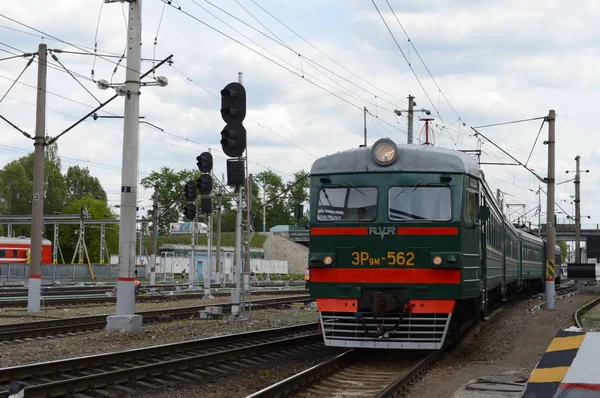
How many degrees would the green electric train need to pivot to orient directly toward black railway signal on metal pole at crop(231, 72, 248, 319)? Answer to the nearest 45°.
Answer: approximately 135° to its right

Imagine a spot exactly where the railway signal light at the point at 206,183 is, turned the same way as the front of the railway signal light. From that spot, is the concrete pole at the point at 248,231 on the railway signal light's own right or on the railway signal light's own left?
on the railway signal light's own left

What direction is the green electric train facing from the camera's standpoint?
toward the camera

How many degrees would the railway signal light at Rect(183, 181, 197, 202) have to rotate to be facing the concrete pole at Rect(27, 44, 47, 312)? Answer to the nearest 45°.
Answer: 0° — it already faces it

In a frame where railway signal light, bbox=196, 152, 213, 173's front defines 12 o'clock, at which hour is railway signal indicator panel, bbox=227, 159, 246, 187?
railway signal indicator panel, bbox=227, 159, 246, 187 is roughly at 10 o'clock from railway signal light, bbox=196, 152, 213, 173.

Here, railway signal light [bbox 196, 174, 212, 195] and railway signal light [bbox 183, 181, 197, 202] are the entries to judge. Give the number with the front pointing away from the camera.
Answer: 0

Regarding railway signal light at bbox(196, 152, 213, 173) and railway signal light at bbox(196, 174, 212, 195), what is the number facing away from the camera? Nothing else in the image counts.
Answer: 0

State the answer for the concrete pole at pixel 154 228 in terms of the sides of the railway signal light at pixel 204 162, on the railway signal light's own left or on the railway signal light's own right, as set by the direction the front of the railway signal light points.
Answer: on the railway signal light's own right

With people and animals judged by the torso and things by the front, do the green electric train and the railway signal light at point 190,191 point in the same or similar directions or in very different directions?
same or similar directions

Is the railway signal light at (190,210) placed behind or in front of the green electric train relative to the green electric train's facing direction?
behind

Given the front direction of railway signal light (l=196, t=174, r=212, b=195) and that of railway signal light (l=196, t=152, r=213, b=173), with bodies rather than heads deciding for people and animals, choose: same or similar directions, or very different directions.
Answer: same or similar directions

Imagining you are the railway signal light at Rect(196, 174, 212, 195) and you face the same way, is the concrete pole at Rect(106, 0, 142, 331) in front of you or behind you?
in front

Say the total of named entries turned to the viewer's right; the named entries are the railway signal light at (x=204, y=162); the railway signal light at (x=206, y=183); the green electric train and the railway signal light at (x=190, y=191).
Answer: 0

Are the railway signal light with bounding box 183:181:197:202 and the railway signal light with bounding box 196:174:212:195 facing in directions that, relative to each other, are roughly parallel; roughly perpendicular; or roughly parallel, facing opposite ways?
roughly parallel

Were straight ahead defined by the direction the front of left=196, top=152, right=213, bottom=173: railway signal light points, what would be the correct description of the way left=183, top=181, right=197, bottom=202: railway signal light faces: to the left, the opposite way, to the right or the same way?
the same way

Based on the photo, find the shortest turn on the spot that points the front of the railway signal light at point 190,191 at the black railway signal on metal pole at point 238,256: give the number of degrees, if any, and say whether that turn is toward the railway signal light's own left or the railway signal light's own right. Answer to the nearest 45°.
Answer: approximately 45° to the railway signal light's own left

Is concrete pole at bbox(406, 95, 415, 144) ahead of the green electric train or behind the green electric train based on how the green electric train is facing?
behind

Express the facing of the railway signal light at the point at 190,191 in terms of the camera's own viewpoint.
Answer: facing the viewer and to the left of the viewer

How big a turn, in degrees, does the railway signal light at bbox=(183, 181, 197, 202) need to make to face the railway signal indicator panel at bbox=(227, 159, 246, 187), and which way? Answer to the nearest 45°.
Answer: approximately 45° to its left
